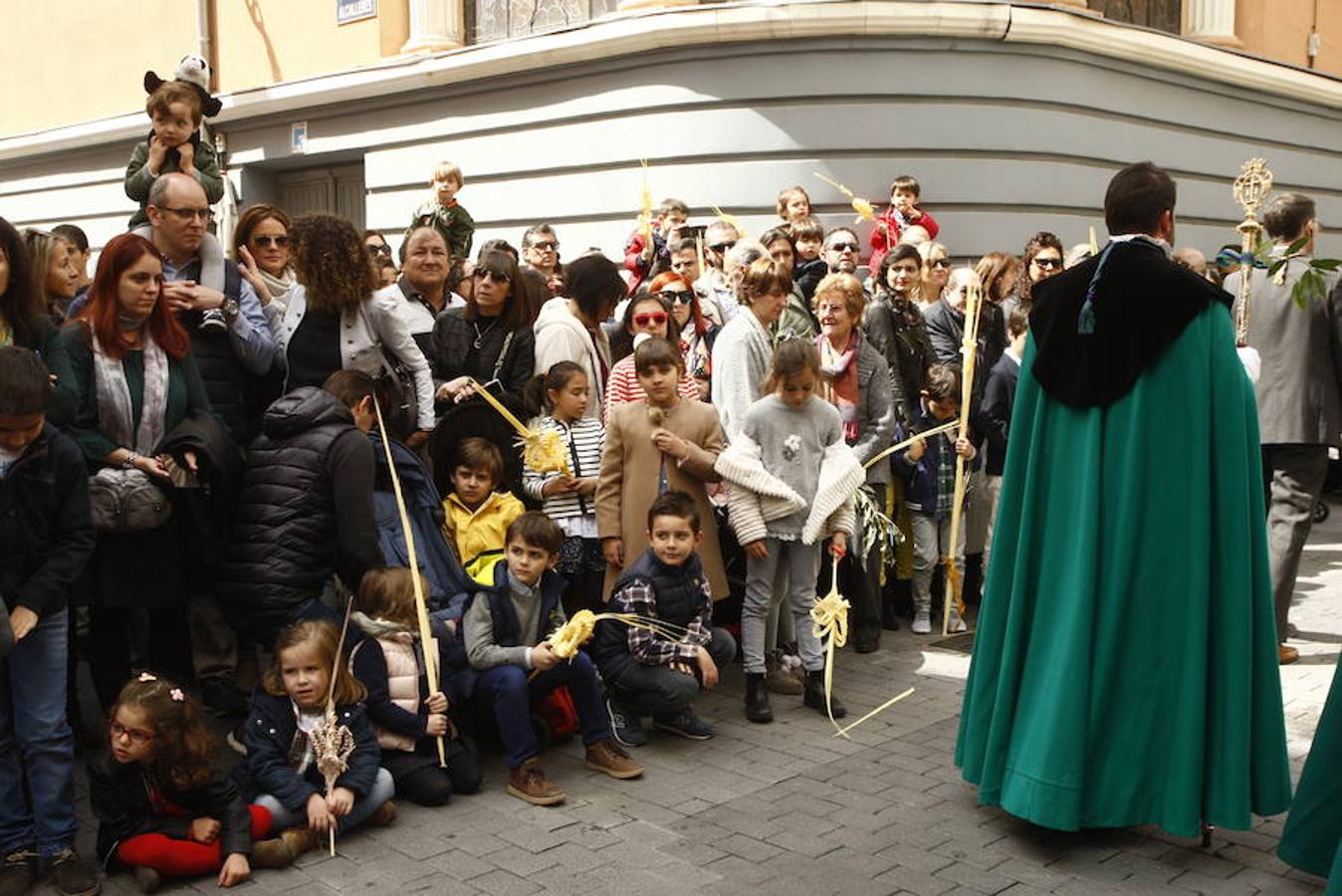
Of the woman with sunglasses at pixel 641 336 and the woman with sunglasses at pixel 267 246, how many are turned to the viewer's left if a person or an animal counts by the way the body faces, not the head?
0

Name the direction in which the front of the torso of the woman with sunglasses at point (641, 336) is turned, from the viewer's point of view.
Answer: toward the camera

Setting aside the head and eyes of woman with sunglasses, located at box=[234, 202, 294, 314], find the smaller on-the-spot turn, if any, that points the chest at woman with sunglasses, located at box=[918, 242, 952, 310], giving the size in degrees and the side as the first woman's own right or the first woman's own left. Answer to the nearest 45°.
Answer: approximately 45° to the first woman's own left

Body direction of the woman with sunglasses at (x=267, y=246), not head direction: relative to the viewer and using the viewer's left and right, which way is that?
facing the viewer and to the right of the viewer

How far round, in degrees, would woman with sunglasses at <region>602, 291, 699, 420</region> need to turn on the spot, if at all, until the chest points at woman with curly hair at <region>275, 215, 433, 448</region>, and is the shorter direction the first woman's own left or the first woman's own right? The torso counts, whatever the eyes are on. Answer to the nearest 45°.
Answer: approximately 45° to the first woman's own right

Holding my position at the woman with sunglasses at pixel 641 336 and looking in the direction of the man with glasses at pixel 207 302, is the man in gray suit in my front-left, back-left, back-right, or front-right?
back-left
